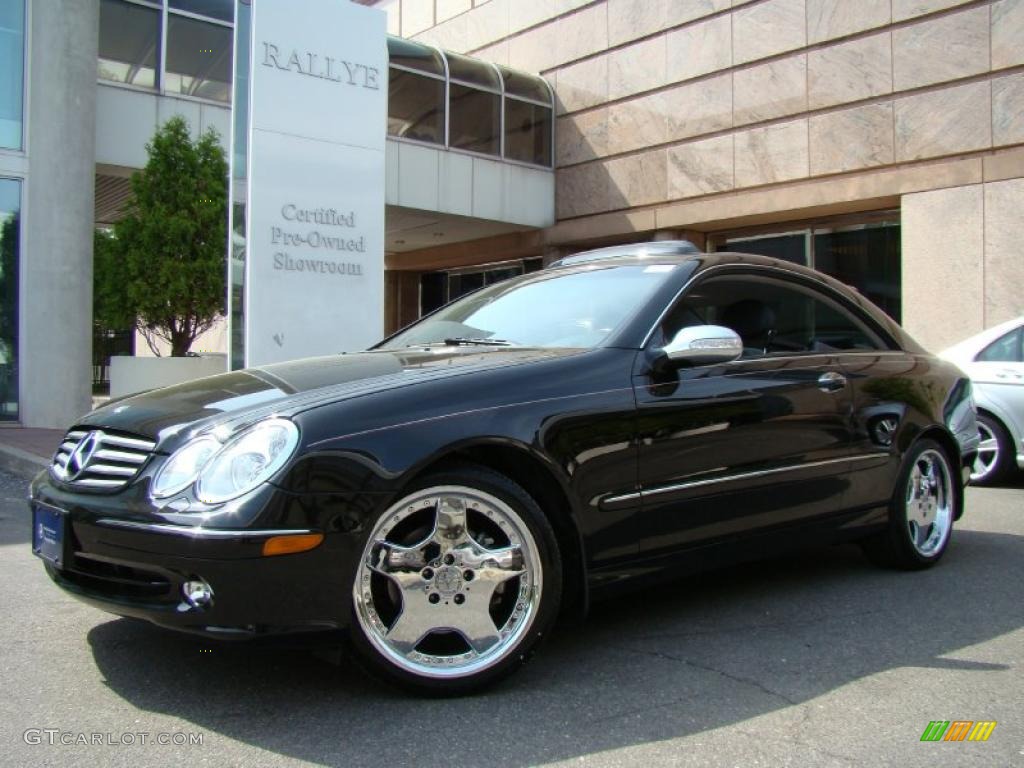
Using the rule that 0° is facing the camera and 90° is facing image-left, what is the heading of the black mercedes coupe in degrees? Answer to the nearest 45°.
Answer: approximately 45°

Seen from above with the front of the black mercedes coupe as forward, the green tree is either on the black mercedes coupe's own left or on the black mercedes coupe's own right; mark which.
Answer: on the black mercedes coupe's own right

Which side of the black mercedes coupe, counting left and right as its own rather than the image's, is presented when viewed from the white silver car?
back

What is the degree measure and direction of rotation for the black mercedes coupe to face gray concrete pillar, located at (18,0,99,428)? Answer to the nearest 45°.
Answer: approximately 90° to its right

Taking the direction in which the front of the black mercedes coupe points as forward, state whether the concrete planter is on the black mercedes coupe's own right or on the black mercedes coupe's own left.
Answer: on the black mercedes coupe's own right
